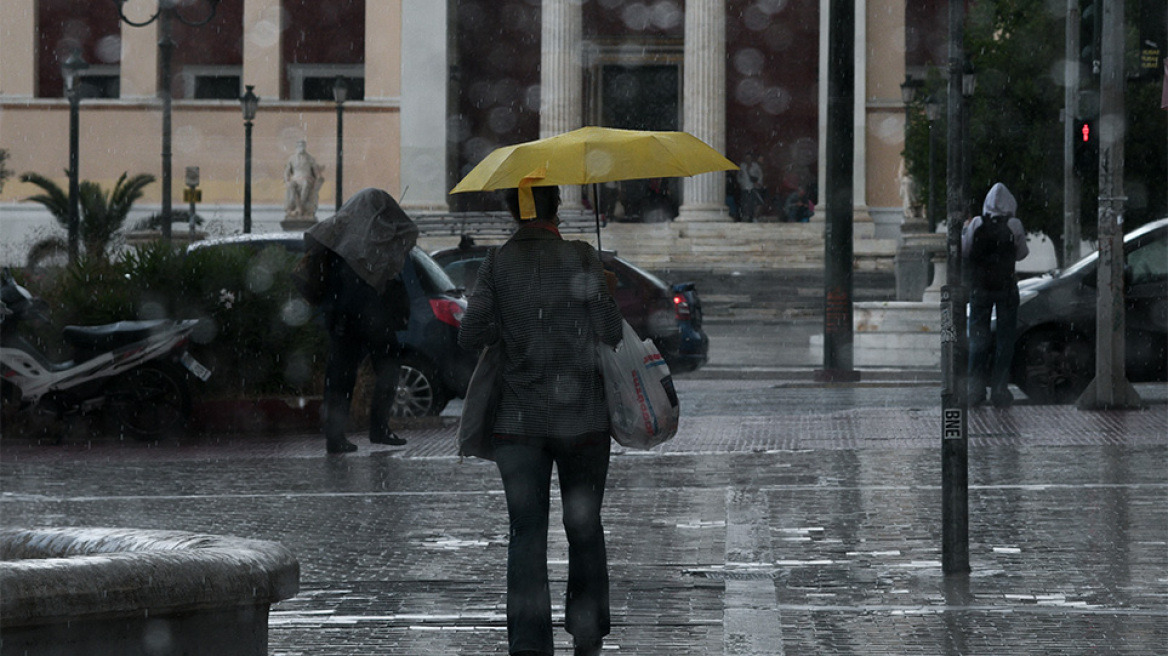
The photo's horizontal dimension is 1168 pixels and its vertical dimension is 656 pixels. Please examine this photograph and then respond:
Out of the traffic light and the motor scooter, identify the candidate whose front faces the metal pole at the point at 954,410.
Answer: the traffic light

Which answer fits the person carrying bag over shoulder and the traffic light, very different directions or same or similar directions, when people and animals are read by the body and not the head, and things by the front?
very different directions

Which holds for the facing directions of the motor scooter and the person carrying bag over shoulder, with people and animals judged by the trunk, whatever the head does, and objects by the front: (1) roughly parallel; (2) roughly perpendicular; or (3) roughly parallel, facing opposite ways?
roughly perpendicular

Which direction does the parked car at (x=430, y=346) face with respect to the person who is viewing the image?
facing to the left of the viewer

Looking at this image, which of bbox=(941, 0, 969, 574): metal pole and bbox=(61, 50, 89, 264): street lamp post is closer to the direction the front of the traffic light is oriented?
the metal pole

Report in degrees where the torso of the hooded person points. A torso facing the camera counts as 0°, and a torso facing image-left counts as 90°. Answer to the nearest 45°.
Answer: approximately 180°

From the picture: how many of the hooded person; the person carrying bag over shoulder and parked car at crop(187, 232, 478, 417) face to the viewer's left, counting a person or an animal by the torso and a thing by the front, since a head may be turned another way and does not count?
1

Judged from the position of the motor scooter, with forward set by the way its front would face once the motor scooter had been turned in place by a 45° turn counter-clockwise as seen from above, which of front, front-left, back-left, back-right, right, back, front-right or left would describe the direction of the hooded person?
back-left

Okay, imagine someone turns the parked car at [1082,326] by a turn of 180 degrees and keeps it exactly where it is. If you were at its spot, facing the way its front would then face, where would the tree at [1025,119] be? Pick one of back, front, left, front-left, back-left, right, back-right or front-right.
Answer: left

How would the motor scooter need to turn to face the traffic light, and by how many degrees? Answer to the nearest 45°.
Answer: approximately 180°

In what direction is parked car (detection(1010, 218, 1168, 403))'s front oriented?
to the viewer's left

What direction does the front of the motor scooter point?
to the viewer's left

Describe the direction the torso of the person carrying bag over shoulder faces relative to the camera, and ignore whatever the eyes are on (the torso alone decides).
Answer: away from the camera

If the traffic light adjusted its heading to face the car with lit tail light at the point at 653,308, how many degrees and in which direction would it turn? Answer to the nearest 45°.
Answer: approximately 90° to its right

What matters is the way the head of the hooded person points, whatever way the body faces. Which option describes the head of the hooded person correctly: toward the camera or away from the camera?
away from the camera

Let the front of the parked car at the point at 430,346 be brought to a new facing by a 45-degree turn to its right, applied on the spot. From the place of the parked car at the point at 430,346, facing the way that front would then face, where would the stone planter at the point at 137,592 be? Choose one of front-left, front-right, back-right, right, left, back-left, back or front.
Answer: back-left
